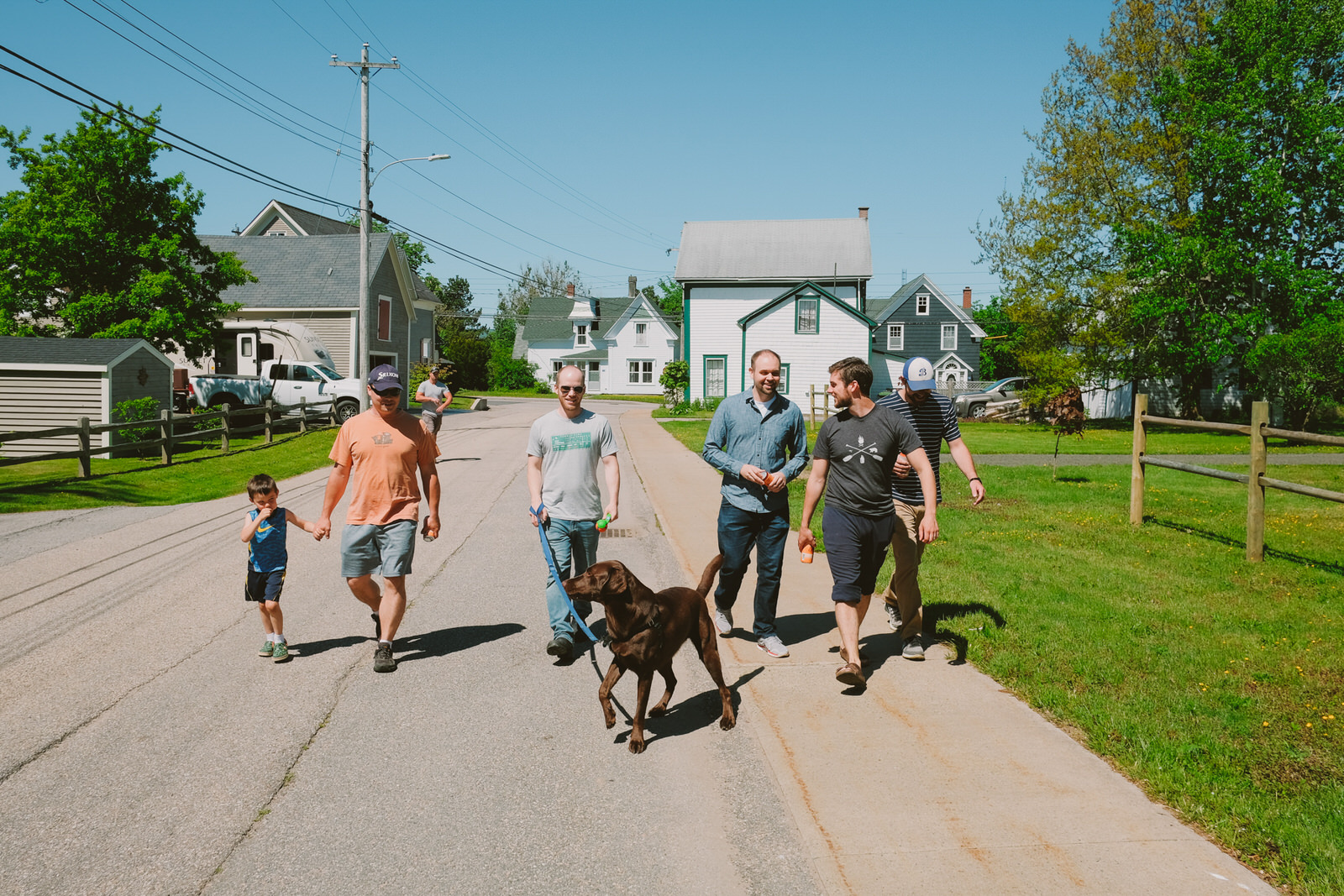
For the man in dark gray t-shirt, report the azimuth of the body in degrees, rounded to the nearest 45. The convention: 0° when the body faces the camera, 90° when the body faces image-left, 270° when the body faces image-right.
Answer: approximately 0°

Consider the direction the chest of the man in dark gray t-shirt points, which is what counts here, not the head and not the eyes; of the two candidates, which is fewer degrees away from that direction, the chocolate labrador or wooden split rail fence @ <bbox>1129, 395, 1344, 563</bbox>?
the chocolate labrador

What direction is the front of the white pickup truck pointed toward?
to the viewer's right

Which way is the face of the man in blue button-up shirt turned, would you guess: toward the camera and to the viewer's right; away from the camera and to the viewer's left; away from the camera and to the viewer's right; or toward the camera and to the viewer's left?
toward the camera and to the viewer's right

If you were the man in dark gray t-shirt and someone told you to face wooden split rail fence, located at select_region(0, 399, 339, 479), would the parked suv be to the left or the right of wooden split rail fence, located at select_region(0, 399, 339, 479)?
right

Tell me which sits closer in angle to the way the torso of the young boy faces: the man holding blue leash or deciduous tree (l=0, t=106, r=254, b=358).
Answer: the man holding blue leash

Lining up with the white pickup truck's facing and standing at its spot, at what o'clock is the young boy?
The young boy is roughly at 3 o'clock from the white pickup truck.

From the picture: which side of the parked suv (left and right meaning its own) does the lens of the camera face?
left

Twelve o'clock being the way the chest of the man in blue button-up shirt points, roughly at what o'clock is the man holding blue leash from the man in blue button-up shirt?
The man holding blue leash is roughly at 3 o'clock from the man in blue button-up shirt.

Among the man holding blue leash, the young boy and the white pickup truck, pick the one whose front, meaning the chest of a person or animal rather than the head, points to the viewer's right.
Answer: the white pickup truck

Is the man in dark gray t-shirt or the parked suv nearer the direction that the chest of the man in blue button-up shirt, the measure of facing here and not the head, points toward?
the man in dark gray t-shirt
